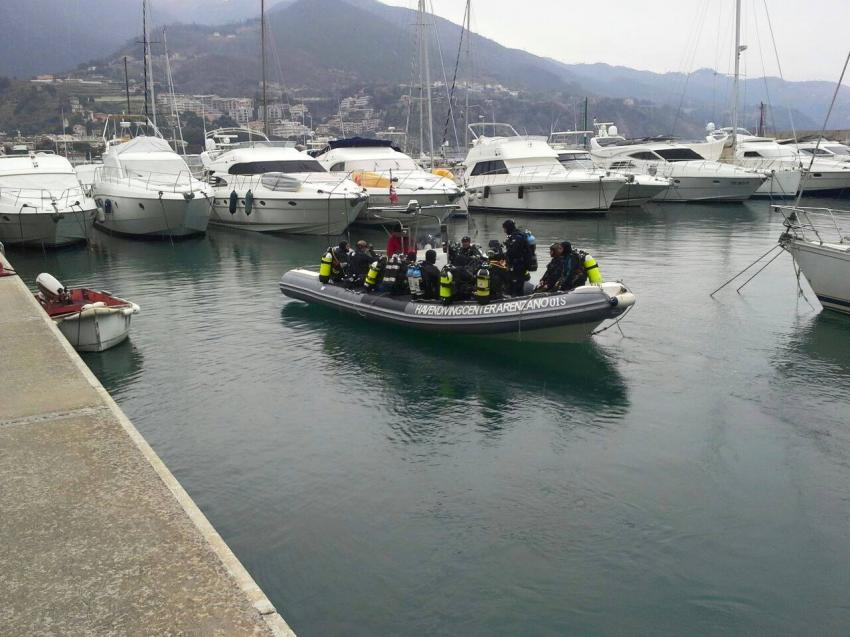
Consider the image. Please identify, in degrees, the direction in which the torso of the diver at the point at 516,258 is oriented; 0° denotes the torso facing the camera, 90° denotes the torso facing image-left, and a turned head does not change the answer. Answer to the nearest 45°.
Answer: approximately 90°

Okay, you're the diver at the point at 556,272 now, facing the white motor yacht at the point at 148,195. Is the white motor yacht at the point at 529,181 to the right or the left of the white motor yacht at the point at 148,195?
right

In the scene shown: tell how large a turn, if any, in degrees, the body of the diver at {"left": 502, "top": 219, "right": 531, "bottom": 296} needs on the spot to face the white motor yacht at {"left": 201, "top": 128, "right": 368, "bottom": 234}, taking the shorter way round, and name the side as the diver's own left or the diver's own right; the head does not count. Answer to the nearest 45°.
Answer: approximately 45° to the diver's own right

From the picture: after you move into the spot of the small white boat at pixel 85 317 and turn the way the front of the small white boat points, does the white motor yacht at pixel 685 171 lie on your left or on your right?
on your left

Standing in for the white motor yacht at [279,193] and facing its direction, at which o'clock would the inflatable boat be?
The inflatable boat is roughly at 1 o'clock from the white motor yacht.

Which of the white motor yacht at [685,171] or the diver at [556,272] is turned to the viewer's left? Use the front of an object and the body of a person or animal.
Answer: the diver

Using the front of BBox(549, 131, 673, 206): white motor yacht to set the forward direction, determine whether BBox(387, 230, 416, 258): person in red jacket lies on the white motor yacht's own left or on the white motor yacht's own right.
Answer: on the white motor yacht's own right

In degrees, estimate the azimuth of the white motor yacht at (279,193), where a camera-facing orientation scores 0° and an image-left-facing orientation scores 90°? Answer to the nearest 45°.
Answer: approximately 315°

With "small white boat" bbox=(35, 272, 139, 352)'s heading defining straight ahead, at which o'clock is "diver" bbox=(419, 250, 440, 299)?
The diver is roughly at 11 o'clock from the small white boat.

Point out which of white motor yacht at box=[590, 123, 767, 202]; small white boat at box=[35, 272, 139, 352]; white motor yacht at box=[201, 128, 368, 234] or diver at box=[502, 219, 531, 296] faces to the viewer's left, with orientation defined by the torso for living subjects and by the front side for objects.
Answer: the diver
